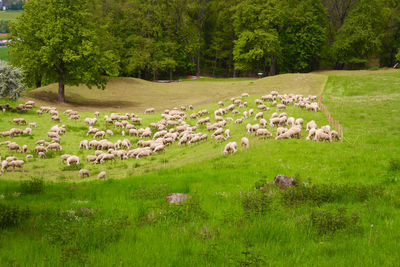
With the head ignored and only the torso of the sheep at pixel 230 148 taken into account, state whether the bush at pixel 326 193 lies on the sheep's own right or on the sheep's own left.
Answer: on the sheep's own left

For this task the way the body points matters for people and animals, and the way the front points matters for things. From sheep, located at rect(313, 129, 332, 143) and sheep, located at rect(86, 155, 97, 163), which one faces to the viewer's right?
sheep, located at rect(313, 129, 332, 143)

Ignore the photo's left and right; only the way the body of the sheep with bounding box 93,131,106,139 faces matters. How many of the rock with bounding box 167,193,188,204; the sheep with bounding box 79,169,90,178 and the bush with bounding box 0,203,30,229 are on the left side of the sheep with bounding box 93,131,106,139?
3

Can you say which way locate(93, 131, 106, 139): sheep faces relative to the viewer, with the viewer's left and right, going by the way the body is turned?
facing to the left of the viewer
